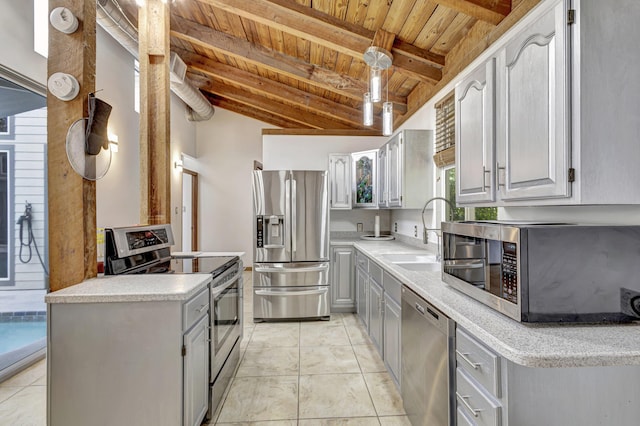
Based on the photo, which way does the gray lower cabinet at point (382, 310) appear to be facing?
to the viewer's left

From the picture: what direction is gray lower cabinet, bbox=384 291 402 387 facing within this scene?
to the viewer's left

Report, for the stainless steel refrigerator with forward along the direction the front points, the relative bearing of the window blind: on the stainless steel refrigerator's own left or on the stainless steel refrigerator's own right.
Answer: on the stainless steel refrigerator's own left

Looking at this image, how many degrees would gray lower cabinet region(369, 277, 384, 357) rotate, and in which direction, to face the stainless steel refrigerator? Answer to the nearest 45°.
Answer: approximately 45° to its right

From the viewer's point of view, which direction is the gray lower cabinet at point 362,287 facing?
to the viewer's left

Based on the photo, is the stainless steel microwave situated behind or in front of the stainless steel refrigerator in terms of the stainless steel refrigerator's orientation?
in front

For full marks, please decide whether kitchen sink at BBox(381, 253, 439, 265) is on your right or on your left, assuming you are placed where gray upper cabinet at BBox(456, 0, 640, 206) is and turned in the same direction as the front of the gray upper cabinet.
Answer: on your right

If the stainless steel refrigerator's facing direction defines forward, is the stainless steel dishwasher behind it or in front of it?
in front

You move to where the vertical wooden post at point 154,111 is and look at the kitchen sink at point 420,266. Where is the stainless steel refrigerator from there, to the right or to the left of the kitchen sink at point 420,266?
left

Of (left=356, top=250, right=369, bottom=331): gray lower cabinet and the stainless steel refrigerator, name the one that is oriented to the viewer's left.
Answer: the gray lower cabinet

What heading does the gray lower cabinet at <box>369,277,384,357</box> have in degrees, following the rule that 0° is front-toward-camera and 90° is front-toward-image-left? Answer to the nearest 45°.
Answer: approximately 90°

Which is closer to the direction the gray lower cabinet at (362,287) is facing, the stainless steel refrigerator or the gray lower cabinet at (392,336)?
the stainless steel refrigerator

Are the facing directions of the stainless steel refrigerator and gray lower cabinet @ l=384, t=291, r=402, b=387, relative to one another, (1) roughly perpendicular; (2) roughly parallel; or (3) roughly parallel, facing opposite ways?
roughly perpendicular

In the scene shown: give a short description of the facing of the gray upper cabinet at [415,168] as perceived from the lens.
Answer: facing to the left of the viewer

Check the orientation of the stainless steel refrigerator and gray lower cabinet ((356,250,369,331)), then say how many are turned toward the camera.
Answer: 1
